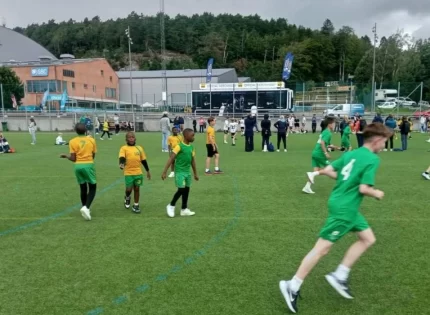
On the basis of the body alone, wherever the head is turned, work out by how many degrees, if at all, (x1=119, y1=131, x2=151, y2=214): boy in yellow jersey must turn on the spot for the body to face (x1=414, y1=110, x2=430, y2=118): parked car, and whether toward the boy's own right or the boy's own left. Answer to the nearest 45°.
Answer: approximately 135° to the boy's own left

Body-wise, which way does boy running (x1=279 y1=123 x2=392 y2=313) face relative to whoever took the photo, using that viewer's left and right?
facing away from the viewer and to the right of the viewer

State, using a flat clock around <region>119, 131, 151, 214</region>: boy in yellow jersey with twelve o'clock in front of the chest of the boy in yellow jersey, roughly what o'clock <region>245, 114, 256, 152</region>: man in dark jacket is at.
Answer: The man in dark jacket is roughly at 7 o'clock from the boy in yellow jersey.

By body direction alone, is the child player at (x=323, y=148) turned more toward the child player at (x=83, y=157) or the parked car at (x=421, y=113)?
the parked car

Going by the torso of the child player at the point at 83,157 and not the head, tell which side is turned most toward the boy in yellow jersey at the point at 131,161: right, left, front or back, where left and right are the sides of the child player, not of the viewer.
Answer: right

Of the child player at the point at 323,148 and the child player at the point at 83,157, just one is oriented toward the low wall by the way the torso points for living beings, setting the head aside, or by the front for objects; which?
the child player at the point at 83,157
